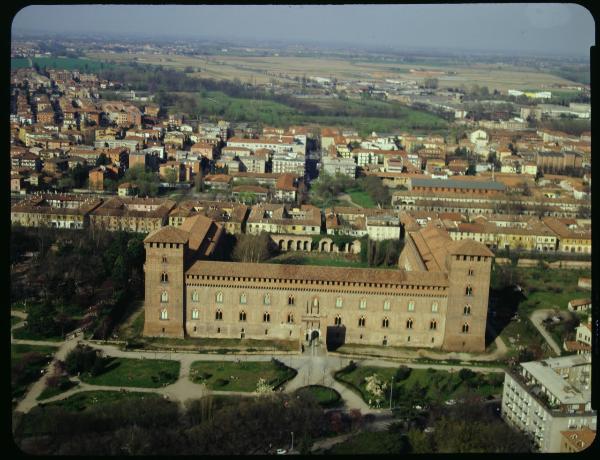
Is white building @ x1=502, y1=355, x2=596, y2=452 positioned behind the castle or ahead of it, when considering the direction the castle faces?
ahead

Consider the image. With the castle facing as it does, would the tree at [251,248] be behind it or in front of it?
behind

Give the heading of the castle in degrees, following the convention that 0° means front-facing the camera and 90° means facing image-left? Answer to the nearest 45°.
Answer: approximately 0°

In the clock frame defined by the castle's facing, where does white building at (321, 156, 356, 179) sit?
The white building is roughly at 6 o'clock from the castle.
